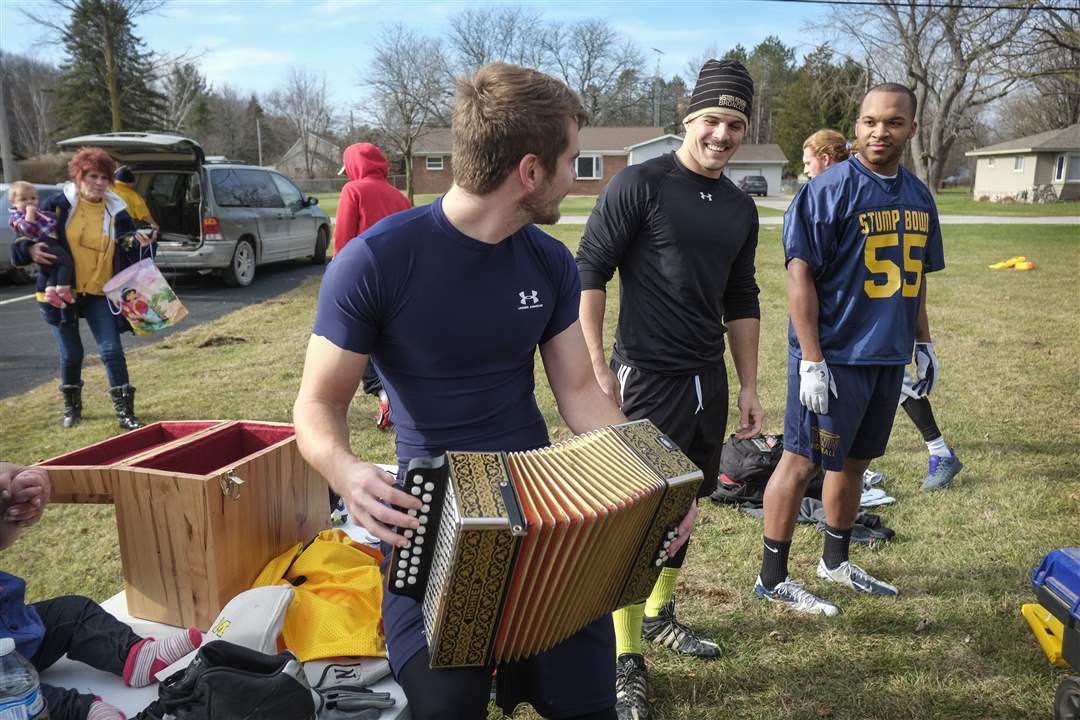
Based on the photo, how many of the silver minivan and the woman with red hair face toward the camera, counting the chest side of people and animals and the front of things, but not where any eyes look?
1

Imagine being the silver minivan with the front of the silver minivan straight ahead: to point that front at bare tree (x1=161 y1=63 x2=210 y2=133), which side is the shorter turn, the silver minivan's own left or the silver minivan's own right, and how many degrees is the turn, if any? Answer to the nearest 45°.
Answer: approximately 45° to the silver minivan's own left

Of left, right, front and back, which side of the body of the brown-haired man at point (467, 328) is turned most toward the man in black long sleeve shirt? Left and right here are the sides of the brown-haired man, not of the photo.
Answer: left

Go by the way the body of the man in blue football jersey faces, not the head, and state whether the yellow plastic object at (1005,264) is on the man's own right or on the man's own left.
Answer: on the man's own left

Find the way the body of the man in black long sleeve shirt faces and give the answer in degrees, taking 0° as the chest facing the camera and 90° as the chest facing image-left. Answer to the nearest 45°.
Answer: approximately 315°

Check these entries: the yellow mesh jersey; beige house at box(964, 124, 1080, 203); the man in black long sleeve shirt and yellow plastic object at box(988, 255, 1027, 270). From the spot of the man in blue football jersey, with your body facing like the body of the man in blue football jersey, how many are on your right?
2

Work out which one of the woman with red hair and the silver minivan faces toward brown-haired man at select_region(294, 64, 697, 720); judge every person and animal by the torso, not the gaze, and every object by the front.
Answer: the woman with red hair
